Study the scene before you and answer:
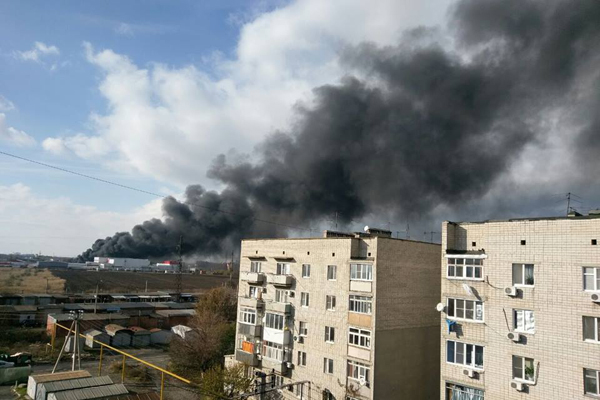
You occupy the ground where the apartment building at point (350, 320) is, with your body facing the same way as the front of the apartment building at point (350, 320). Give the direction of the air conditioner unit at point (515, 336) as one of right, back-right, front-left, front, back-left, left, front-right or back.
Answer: left

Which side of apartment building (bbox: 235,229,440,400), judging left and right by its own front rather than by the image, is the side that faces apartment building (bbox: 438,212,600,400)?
left

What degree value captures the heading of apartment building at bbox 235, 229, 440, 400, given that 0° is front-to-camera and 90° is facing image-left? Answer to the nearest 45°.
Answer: approximately 45°
